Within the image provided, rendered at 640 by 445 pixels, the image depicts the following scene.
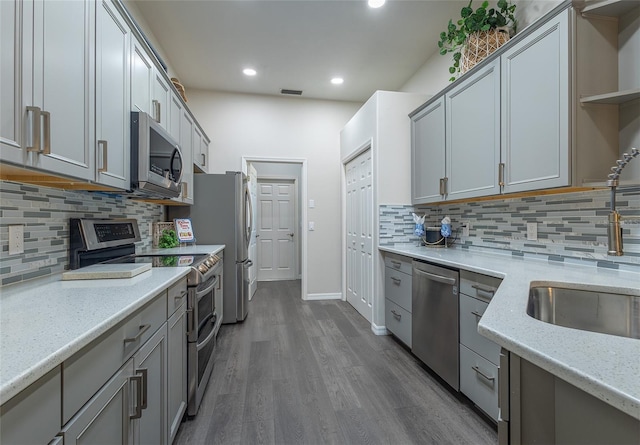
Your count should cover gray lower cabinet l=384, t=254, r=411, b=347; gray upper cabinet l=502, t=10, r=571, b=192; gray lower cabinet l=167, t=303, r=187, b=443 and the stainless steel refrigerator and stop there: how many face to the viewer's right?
2

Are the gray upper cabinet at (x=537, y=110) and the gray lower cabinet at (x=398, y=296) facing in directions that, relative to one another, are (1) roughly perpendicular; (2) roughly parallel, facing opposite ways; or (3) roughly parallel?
roughly parallel

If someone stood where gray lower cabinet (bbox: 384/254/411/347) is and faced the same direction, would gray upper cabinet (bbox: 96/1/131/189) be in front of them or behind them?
in front

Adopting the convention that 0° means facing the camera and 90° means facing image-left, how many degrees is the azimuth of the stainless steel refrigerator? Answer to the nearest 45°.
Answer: approximately 270°

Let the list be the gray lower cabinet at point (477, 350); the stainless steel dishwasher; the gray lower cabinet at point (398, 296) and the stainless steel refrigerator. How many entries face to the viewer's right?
1

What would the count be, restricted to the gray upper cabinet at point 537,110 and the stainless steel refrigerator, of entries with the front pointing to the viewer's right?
1

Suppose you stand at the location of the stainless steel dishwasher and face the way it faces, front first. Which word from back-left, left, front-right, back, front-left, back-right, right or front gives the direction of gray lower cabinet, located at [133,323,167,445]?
front

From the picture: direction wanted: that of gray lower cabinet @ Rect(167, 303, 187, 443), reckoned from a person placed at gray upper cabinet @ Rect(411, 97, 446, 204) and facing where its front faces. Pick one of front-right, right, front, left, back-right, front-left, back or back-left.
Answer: front

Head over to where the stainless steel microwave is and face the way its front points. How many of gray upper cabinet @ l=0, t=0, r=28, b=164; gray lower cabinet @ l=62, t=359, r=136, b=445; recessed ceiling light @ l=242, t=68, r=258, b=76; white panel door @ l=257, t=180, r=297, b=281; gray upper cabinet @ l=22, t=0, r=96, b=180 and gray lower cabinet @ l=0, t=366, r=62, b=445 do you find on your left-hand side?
2

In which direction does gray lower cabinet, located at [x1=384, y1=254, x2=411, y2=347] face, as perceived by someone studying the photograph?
facing the viewer and to the left of the viewer

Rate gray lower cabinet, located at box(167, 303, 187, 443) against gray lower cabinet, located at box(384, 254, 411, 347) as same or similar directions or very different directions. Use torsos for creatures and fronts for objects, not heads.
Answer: very different directions

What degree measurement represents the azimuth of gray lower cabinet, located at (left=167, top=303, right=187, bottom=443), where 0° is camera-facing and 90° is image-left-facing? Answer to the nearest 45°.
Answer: approximately 270°

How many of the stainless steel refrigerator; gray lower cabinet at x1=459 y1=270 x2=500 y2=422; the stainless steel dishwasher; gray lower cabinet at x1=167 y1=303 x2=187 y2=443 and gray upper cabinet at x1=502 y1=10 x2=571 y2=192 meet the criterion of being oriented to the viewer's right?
2
